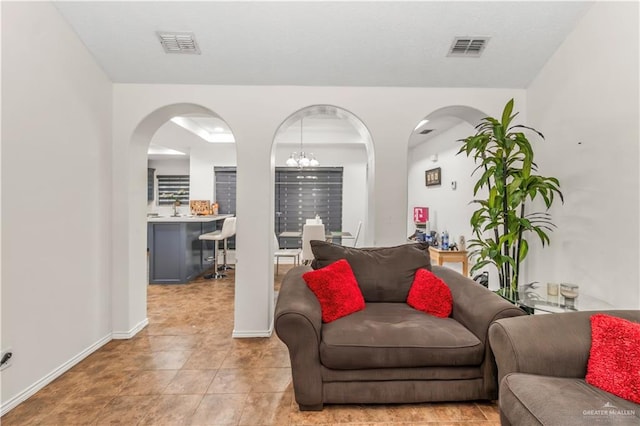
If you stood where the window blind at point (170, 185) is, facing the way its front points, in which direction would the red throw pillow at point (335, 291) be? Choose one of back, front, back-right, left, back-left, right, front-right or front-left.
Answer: front

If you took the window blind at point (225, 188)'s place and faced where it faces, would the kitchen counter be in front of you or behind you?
in front

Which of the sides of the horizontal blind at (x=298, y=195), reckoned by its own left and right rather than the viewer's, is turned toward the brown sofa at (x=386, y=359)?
front

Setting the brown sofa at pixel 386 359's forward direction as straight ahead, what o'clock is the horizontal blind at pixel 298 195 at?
The horizontal blind is roughly at 5 o'clock from the brown sofa.

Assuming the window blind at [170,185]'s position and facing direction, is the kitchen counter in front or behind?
in front

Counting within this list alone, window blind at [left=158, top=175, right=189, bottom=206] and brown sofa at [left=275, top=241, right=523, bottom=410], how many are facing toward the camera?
2

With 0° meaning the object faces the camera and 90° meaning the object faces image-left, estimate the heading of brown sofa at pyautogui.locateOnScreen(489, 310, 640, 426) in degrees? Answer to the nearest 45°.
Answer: approximately 45°

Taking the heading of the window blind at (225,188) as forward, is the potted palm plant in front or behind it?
in front

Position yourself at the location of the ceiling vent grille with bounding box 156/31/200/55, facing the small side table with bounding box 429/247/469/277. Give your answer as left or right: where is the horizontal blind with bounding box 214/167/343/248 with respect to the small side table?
left

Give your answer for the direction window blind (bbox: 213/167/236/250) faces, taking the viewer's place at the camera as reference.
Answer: facing the viewer

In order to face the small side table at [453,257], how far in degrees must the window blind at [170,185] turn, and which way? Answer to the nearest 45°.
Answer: approximately 45° to its left

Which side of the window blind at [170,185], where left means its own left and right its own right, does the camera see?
front

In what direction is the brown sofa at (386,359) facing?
toward the camera

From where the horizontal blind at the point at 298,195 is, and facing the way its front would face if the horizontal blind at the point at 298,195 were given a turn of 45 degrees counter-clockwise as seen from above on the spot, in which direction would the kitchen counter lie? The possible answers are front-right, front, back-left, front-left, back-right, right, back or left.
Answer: right

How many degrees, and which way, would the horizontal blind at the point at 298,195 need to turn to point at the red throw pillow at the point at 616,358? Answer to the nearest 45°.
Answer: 0° — it already faces it

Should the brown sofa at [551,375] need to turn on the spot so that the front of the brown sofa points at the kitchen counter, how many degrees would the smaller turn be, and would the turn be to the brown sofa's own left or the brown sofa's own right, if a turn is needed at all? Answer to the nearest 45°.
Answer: approximately 45° to the brown sofa's own right

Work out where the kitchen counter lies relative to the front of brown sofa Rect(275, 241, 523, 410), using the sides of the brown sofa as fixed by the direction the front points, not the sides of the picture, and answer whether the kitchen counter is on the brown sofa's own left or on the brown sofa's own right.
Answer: on the brown sofa's own right
